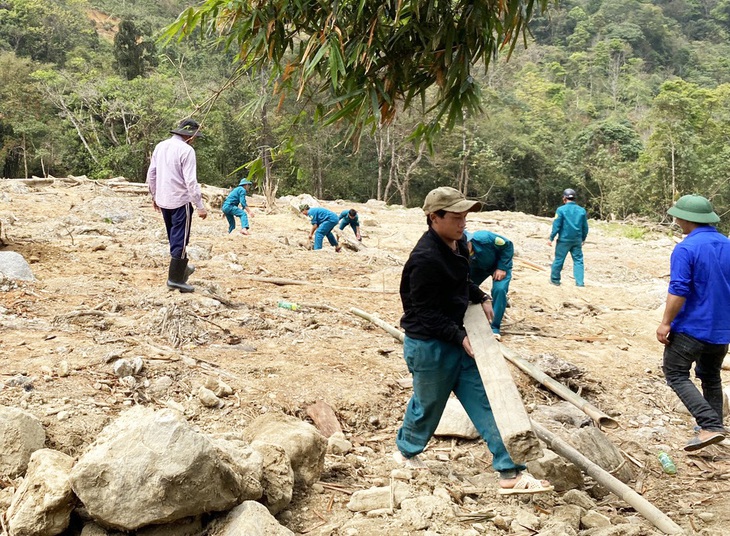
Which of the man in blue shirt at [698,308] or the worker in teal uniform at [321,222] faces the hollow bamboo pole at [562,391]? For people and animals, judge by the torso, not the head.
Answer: the man in blue shirt

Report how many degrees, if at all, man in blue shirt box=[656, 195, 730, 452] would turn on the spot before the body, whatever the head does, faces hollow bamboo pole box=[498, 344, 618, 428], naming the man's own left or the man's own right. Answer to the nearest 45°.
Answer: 0° — they already face it

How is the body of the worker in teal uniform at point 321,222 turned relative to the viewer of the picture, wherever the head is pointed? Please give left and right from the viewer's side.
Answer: facing to the left of the viewer

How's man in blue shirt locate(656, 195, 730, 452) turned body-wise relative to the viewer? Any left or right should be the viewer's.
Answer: facing away from the viewer and to the left of the viewer

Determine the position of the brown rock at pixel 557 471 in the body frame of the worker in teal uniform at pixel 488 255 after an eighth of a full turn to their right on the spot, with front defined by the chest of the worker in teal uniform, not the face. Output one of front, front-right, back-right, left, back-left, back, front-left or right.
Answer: left

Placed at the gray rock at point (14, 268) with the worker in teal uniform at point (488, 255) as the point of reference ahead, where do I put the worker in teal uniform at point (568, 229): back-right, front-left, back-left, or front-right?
front-left

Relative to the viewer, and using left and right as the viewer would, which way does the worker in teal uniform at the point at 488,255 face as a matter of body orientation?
facing the viewer and to the left of the viewer

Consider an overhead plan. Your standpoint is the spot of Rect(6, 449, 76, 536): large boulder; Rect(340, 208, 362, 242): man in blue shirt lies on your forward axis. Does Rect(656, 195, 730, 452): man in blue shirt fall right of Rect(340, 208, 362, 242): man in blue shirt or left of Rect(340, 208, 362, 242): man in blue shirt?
right
